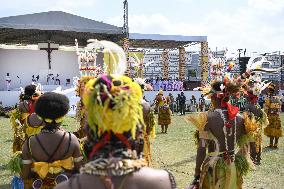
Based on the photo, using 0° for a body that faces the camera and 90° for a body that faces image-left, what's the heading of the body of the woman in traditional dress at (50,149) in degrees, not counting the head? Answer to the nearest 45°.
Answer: approximately 180°

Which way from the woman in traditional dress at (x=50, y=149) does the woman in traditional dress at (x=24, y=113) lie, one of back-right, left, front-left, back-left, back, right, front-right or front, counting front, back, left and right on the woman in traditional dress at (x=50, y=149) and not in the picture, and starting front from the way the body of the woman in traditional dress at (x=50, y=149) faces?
front

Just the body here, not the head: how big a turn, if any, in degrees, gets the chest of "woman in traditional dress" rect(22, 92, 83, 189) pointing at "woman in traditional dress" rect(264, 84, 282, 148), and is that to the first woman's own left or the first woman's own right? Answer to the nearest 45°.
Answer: approximately 45° to the first woman's own right

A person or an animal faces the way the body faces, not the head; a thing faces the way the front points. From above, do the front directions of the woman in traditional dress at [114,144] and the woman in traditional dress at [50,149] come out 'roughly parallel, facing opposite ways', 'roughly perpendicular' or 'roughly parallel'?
roughly parallel

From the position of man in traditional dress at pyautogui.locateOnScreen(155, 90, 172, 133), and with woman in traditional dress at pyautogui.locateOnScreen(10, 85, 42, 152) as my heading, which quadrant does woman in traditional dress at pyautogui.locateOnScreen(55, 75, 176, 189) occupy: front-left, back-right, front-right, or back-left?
front-left

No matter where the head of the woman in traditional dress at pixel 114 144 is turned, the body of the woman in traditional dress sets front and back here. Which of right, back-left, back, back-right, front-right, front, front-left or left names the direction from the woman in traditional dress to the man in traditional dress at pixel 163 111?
front

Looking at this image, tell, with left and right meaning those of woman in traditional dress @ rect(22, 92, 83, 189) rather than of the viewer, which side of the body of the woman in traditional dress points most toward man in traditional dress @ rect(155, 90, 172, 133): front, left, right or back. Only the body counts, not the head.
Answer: front

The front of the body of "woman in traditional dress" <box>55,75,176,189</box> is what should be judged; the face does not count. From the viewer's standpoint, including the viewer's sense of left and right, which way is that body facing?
facing away from the viewer

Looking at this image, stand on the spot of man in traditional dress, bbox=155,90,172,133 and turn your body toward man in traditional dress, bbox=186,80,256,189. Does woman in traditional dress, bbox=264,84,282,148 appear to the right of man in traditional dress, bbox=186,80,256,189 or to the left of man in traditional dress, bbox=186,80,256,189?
left

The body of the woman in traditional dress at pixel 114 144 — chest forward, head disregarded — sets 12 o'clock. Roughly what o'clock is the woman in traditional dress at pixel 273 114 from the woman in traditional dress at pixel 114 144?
the woman in traditional dress at pixel 273 114 is roughly at 1 o'clock from the woman in traditional dress at pixel 114 144.

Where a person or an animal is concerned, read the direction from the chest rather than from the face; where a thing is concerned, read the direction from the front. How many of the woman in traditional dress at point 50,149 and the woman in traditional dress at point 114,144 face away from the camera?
2

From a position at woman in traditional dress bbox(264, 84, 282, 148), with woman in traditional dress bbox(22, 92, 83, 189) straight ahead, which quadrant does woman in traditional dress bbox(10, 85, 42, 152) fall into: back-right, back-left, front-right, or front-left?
front-right

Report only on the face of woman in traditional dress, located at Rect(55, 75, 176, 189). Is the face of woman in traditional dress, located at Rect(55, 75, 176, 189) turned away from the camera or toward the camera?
away from the camera
